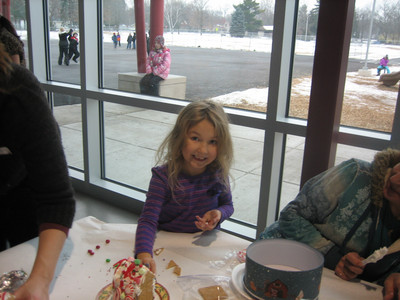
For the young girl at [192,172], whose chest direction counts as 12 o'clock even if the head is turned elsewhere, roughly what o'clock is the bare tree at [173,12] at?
The bare tree is roughly at 6 o'clock from the young girl.

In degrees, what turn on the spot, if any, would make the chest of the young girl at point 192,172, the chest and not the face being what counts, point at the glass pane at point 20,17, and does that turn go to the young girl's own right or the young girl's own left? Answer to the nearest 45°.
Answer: approximately 135° to the young girl's own right

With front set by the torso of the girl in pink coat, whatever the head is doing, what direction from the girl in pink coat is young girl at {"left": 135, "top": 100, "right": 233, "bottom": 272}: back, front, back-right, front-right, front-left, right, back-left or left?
front-left

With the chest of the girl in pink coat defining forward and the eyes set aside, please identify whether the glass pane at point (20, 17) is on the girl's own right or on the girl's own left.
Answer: on the girl's own right

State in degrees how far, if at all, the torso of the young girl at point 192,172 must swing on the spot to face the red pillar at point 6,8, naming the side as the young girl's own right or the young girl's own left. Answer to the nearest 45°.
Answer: approximately 135° to the young girl's own right

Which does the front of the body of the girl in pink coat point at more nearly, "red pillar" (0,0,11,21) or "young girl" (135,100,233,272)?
the young girl
